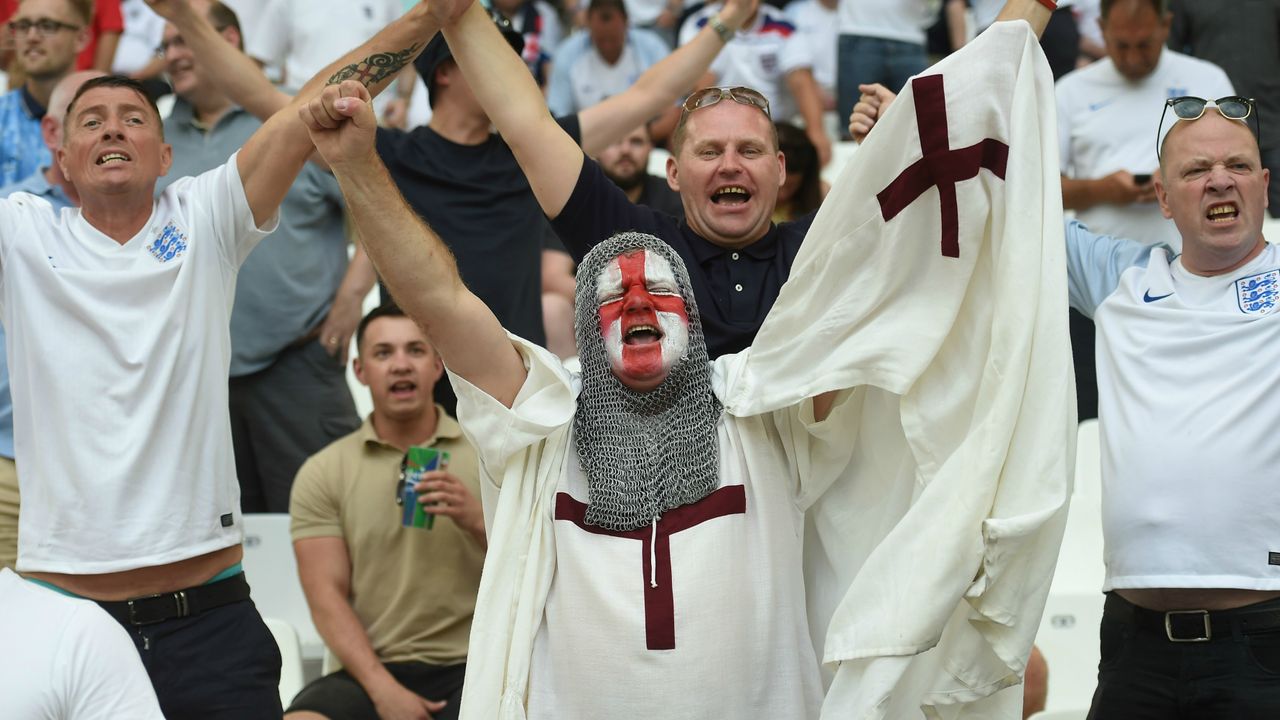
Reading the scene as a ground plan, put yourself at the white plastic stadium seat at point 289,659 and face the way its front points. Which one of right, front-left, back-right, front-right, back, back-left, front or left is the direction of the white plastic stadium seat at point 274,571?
back

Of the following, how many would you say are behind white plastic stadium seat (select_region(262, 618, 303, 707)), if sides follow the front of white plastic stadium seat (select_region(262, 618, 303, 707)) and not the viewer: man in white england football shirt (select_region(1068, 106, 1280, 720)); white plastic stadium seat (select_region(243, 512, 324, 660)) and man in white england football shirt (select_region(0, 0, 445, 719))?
1

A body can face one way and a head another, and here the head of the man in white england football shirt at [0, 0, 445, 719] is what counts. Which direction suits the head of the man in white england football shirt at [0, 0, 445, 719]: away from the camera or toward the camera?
toward the camera

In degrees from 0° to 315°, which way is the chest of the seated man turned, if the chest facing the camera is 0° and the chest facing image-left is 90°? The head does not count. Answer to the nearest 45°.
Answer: approximately 0°

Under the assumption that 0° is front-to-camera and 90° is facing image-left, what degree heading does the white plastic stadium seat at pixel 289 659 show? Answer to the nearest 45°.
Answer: approximately 0°

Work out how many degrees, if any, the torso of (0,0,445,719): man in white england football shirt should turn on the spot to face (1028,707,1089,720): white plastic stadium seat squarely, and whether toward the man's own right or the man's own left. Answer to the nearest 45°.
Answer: approximately 90° to the man's own left

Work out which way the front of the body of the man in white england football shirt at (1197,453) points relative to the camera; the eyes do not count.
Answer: toward the camera

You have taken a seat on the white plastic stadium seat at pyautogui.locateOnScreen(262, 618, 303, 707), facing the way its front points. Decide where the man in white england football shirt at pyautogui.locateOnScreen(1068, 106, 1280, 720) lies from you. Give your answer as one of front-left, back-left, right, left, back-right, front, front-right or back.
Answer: front-left

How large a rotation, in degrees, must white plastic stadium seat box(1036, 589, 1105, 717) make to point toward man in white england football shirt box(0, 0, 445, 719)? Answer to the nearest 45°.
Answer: approximately 45° to its right

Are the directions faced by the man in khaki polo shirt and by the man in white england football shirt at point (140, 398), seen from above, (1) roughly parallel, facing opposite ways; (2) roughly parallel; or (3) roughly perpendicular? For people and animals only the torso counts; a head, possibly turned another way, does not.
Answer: roughly parallel
